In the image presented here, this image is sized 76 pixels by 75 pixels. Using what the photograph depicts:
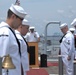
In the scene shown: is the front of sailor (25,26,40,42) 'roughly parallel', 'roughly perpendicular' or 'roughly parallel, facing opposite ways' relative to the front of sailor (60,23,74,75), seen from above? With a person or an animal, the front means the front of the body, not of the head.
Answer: roughly perpendicular

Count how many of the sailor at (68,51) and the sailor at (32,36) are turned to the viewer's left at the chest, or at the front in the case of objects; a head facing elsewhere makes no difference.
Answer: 1

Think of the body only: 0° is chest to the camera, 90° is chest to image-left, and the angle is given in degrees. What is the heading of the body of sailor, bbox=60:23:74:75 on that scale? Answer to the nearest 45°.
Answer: approximately 90°

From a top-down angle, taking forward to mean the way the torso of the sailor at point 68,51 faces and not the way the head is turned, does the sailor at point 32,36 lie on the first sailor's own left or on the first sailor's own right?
on the first sailor's own right

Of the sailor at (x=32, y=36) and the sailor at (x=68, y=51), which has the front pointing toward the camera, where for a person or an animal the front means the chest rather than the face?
the sailor at (x=32, y=36)

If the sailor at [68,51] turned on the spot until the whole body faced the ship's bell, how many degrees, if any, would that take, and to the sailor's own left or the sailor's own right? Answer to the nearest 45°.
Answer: approximately 90° to the sailor's own left

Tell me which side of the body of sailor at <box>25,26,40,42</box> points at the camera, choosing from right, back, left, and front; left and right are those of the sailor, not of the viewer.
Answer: front

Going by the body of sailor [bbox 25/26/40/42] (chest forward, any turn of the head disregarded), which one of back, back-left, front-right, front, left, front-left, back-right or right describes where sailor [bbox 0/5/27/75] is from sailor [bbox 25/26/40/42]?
front

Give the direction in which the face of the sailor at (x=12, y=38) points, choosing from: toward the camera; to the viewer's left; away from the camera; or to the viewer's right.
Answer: to the viewer's right
